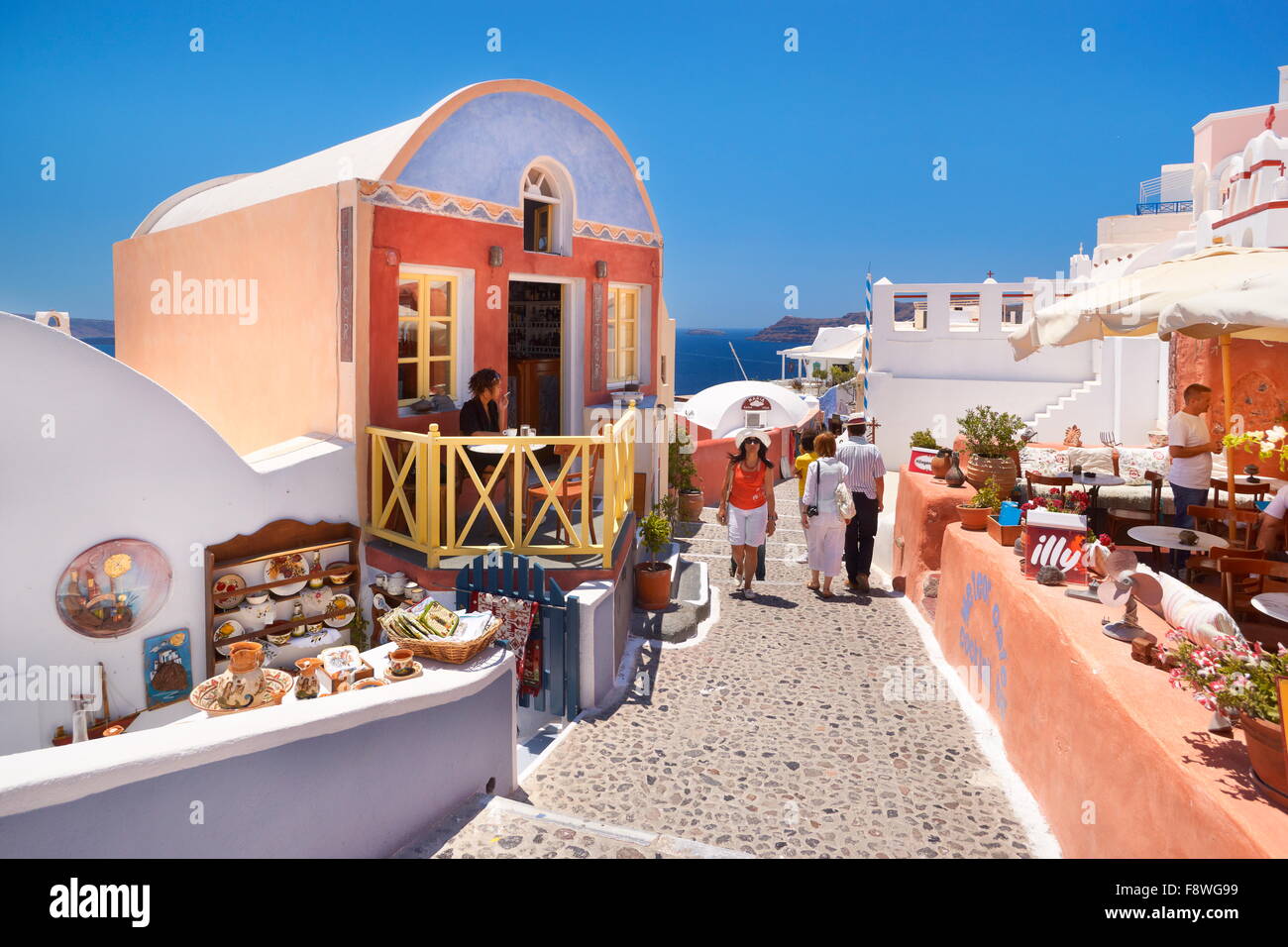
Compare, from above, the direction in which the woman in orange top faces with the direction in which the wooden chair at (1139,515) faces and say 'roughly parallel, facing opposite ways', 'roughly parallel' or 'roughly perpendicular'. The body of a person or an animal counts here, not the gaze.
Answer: roughly perpendicular

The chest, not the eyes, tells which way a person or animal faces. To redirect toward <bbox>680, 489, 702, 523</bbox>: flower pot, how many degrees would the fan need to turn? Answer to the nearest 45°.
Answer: approximately 90° to its right

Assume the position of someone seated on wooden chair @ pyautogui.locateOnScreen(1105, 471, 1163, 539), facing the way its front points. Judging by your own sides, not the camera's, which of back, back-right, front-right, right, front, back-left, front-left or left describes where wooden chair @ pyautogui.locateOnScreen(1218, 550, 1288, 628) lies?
left
